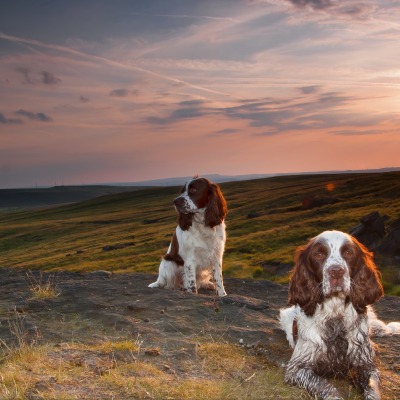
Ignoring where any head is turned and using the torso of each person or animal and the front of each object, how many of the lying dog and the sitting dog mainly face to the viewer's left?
0

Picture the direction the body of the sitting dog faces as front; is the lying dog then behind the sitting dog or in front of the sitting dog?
in front

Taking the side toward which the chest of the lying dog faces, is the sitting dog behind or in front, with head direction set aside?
behind

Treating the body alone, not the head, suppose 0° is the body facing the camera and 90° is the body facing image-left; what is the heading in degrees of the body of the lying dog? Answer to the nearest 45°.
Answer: approximately 0°
